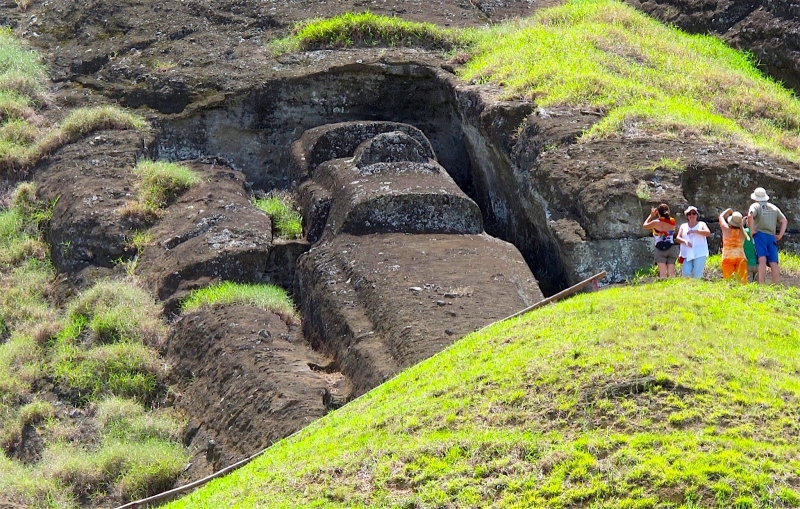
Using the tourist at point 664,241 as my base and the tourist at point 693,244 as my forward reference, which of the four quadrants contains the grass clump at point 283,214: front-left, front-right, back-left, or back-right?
back-left

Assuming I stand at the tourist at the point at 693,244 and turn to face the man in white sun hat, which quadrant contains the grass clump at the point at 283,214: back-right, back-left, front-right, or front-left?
back-left

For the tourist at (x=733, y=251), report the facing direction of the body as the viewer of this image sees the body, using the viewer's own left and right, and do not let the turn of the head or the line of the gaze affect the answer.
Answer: facing away from the viewer

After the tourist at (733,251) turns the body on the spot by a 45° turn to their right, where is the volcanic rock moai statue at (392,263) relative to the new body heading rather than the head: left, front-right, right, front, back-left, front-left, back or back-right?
back-left

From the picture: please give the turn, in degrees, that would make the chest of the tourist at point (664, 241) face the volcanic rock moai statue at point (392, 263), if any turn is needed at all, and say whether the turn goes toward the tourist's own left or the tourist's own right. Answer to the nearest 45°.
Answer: approximately 45° to the tourist's own left

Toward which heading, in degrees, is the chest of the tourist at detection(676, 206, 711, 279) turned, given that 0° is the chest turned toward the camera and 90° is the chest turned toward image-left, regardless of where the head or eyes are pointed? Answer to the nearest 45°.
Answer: approximately 0°

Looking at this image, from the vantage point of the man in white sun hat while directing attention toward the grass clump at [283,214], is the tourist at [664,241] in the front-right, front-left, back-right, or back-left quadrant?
front-left

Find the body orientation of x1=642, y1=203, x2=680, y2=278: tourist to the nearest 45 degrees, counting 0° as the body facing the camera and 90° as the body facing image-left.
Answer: approximately 135°

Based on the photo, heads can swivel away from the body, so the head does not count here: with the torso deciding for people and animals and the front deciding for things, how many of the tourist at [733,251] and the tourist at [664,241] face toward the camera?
0

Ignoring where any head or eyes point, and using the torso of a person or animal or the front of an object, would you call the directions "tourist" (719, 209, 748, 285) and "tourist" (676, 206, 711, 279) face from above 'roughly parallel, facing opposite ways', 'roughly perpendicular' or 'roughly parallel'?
roughly parallel, facing opposite ways

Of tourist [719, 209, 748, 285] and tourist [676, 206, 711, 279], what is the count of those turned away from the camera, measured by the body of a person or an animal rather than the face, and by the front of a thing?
1
